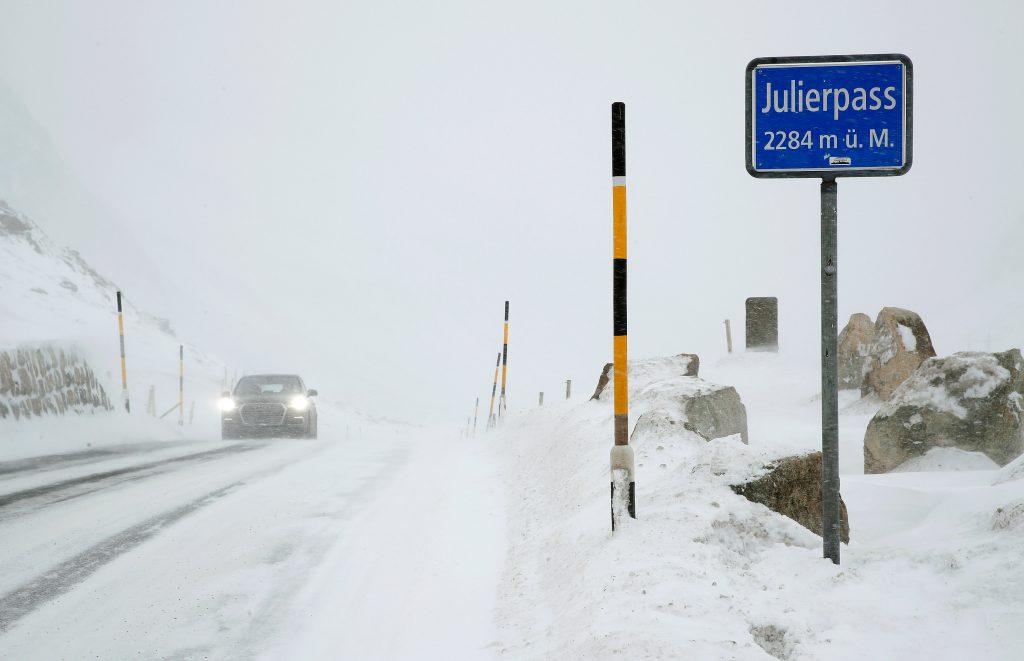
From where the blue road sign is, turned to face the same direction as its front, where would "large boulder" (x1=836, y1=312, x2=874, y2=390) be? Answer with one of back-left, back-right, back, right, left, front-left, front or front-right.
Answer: back

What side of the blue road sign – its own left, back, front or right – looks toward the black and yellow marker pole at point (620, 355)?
right

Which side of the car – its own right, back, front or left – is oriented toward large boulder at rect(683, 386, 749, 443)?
front

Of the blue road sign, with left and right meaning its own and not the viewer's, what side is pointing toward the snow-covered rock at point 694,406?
back

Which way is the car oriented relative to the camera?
toward the camera

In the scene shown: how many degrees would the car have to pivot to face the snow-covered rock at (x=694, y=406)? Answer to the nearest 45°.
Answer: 0° — it already faces it

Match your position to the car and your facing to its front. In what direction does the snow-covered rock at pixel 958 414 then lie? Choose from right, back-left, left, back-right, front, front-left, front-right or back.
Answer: front-left

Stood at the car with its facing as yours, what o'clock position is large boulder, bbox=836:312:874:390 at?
The large boulder is roughly at 10 o'clock from the car.

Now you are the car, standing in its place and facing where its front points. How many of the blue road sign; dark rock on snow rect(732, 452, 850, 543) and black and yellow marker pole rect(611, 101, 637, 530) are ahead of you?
3

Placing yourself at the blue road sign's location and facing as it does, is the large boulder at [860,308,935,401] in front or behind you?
behind

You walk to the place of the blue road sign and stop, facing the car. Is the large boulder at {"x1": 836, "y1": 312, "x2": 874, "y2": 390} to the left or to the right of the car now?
right

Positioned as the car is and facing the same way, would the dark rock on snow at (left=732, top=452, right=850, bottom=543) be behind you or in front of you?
in front

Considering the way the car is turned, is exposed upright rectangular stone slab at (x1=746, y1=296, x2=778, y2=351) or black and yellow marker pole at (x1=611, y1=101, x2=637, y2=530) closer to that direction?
the black and yellow marker pole

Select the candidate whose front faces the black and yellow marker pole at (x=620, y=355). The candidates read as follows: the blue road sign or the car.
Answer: the car

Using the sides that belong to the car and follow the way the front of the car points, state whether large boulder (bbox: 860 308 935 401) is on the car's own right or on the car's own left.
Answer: on the car's own left

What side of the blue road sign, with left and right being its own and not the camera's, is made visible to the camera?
front

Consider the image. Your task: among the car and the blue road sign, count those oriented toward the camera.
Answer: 2
